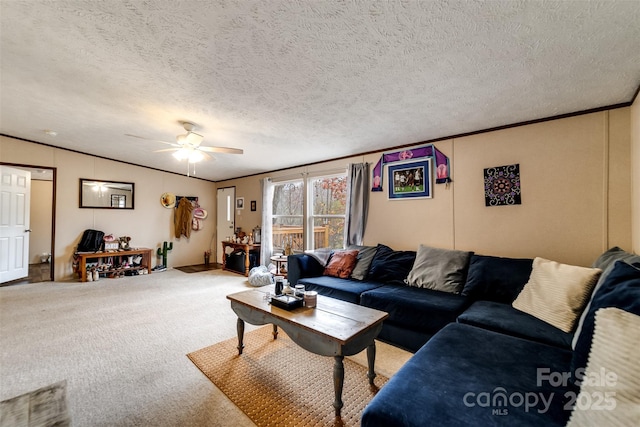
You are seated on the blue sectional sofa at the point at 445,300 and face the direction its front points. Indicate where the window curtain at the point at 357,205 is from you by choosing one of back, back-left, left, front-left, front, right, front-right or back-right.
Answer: right

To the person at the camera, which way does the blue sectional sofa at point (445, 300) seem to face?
facing the viewer and to the left of the viewer

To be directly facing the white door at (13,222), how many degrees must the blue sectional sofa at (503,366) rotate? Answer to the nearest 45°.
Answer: approximately 45° to its right

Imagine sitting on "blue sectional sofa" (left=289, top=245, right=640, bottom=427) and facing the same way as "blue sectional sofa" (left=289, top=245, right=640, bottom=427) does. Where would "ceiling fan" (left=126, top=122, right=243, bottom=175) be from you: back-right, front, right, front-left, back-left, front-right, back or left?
front-right

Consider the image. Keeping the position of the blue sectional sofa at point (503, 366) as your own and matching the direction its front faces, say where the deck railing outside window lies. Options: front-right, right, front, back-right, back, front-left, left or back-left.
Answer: right

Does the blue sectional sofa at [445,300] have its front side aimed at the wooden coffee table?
yes

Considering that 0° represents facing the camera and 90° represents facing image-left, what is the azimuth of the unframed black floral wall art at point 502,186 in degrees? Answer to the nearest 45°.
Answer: approximately 0°

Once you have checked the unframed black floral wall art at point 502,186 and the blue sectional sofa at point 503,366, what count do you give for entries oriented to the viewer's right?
0
